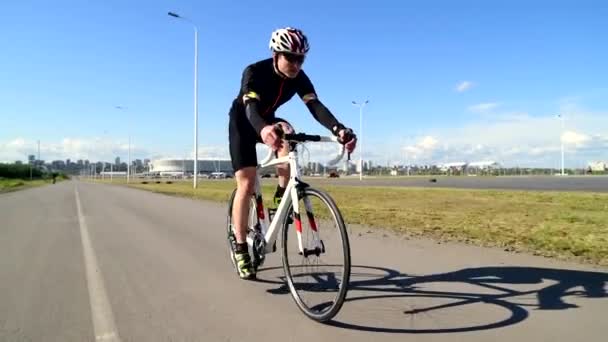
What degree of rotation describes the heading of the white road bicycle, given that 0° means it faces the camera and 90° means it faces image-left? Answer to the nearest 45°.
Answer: approximately 315°

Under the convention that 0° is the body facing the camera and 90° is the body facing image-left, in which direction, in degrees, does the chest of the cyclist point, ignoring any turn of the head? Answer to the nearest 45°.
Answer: approximately 315°
